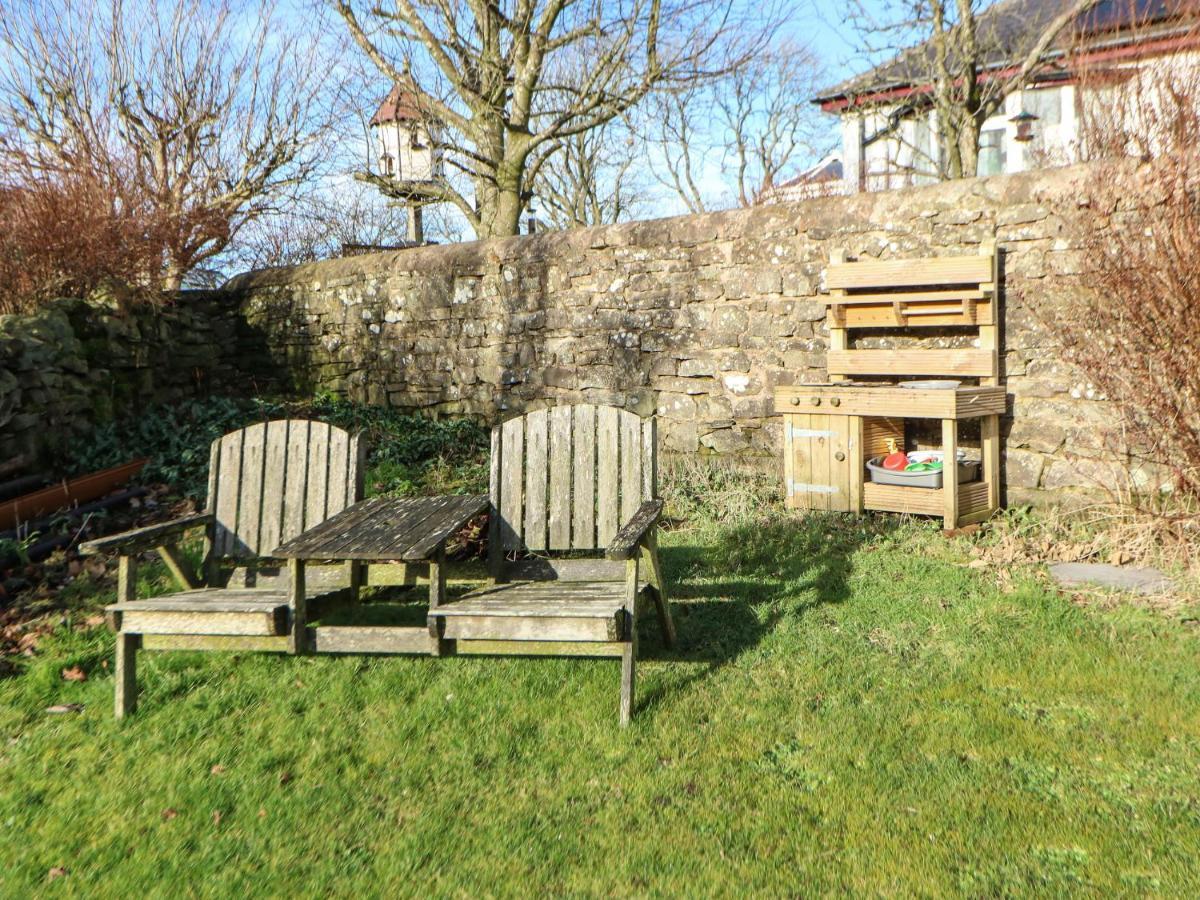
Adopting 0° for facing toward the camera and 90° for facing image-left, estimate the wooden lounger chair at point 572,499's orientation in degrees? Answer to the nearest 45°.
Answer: approximately 0°

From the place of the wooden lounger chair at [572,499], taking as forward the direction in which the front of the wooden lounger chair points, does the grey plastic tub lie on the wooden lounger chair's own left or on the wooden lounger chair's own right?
on the wooden lounger chair's own left

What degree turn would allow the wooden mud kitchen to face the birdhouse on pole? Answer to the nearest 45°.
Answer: approximately 90° to its right

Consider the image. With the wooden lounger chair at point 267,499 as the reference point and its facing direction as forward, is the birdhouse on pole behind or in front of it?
behind

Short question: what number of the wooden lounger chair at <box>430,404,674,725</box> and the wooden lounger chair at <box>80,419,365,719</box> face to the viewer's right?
0

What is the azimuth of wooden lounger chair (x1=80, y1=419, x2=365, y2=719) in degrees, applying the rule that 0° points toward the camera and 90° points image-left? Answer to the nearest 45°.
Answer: approximately 45°

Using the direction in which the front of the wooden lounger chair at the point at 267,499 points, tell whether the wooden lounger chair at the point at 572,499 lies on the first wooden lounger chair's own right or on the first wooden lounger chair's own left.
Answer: on the first wooden lounger chair's own left

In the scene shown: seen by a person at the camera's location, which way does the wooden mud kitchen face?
facing the viewer and to the left of the viewer

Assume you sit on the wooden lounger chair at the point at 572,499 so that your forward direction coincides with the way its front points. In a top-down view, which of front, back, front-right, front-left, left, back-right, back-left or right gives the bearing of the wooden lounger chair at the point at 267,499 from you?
right

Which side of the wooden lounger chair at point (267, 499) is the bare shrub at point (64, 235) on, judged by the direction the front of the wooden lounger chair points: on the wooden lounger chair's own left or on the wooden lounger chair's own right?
on the wooden lounger chair's own right

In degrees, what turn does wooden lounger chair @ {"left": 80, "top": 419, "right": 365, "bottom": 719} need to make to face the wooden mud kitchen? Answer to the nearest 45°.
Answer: approximately 135° to its left

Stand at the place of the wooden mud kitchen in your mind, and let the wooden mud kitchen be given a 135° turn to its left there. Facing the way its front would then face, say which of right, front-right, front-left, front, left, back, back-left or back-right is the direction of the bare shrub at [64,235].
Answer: back

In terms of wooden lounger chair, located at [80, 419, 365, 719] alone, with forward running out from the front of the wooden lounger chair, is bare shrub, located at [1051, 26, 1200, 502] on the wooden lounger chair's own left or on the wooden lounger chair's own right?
on the wooden lounger chair's own left

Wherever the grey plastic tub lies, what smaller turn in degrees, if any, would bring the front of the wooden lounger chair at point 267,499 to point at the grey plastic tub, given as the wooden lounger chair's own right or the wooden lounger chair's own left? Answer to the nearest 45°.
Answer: approximately 135° to the wooden lounger chair's own left
